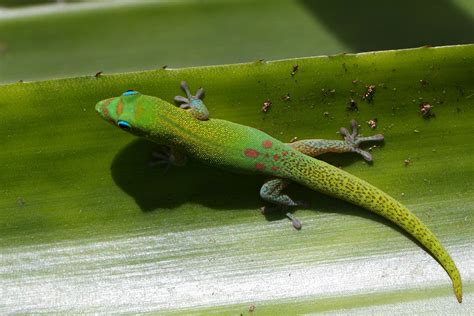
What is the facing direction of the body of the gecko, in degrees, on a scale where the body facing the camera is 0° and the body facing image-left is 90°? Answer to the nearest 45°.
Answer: approximately 90°
